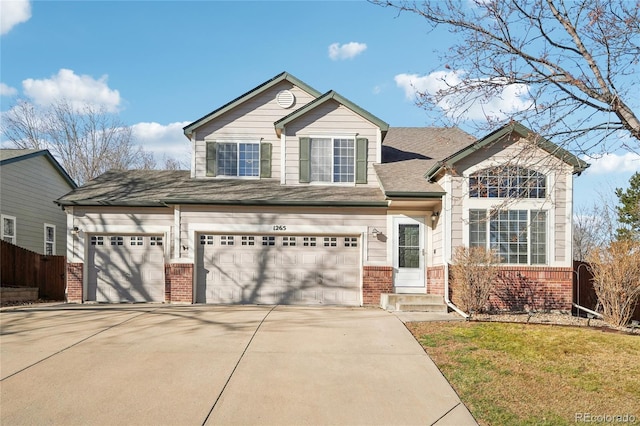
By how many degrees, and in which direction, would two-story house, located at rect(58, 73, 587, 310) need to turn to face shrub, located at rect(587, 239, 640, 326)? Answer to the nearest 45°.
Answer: approximately 45° to its left

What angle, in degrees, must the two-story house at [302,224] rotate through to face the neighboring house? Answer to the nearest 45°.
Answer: approximately 135° to its right

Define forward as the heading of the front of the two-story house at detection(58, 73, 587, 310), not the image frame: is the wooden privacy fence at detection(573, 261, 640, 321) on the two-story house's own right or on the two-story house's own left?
on the two-story house's own left

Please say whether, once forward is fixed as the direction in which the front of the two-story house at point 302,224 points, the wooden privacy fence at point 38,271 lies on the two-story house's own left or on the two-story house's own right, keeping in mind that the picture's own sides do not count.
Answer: on the two-story house's own right

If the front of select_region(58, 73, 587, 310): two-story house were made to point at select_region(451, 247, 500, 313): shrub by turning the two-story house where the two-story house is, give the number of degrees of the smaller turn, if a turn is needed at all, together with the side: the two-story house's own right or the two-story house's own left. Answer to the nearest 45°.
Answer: approximately 45° to the two-story house's own left

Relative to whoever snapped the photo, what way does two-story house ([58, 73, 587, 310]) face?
facing the viewer
